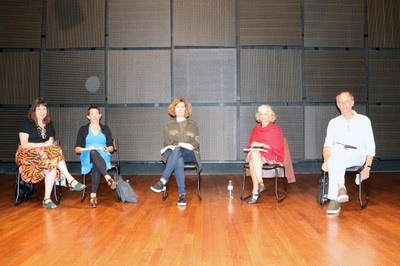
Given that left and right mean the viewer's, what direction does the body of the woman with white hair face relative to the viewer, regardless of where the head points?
facing the viewer and to the left of the viewer

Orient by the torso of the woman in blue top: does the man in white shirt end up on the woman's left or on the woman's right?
on the woman's left

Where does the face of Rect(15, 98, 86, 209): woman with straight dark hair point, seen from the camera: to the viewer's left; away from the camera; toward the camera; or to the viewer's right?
toward the camera

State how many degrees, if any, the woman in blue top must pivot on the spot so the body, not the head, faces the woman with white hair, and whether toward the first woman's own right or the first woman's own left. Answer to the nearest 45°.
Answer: approximately 90° to the first woman's own left

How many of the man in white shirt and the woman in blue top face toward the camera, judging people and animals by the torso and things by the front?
2

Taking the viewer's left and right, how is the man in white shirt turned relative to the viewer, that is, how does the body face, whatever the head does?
facing the viewer

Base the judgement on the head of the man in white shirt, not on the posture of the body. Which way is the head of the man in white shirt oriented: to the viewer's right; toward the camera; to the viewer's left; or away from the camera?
toward the camera
